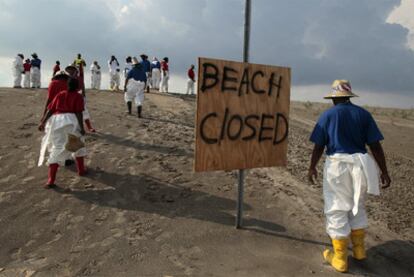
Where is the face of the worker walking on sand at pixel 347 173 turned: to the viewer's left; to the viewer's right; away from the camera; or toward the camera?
away from the camera

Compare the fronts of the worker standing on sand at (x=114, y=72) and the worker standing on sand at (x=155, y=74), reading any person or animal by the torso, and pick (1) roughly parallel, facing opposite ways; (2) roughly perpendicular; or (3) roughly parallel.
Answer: roughly parallel

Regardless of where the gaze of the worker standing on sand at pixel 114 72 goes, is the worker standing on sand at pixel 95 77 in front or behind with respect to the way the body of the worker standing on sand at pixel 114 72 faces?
in front

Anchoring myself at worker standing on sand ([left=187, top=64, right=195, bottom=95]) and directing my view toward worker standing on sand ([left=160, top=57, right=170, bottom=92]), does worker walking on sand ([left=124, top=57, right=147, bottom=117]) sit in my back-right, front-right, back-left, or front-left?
front-left
